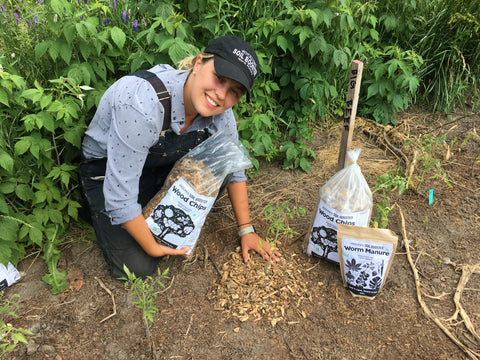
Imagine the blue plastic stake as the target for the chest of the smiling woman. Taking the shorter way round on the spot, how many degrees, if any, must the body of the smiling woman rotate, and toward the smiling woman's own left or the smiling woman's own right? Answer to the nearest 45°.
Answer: approximately 45° to the smiling woman's own left

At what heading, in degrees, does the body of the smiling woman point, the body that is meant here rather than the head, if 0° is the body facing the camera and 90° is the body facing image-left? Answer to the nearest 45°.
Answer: approximately 315°

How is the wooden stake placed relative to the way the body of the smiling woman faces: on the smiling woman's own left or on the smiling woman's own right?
on the smiling woman's own left

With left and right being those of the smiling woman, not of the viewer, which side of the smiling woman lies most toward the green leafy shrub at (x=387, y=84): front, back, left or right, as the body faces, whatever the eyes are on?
left

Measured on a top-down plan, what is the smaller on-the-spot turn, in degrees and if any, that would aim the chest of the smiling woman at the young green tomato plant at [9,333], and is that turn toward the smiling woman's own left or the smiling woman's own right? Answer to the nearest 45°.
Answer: approximately 90° to the smiling woman's own right

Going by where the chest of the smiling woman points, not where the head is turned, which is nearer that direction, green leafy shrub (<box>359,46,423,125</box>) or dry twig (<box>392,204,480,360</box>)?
the dry twig

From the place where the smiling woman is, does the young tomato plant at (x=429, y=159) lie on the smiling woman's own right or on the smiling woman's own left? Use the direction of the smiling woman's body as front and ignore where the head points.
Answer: on the smiling woman's own left
